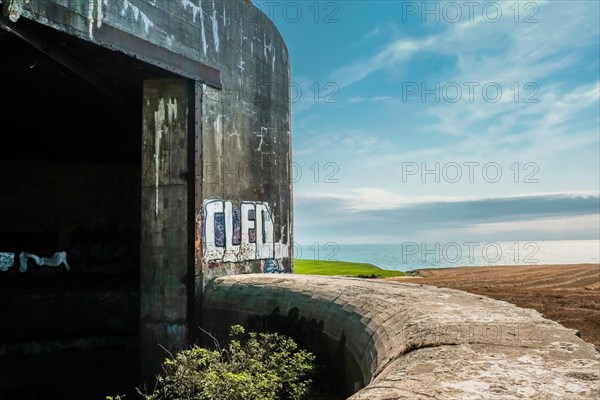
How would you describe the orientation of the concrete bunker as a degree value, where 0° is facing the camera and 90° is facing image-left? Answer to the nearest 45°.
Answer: approximately 315°

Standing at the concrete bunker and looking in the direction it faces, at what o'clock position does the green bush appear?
The green bush is roughly at 1 o'clock from the concrete bunker.
